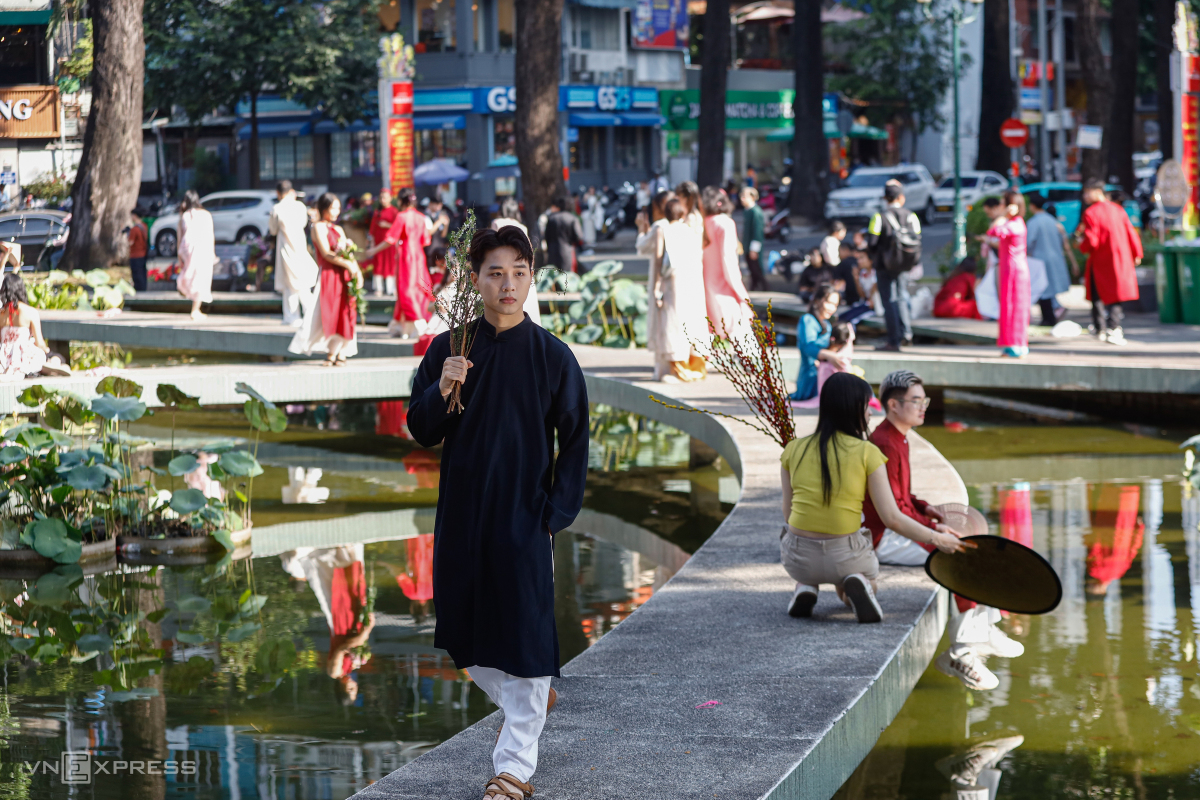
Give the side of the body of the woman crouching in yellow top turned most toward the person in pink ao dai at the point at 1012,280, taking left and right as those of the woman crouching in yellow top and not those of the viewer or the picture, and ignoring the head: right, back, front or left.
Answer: front

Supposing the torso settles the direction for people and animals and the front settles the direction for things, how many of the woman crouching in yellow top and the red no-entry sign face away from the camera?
1

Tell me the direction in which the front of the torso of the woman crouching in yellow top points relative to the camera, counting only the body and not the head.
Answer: away from the camera

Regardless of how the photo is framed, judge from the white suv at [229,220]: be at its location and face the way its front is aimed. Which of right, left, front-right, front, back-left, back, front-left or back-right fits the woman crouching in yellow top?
left

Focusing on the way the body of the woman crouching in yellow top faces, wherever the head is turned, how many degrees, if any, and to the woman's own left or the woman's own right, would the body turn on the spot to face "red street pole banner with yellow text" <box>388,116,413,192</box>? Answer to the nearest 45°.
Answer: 0° — they already face it

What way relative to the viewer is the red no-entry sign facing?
toward the camera

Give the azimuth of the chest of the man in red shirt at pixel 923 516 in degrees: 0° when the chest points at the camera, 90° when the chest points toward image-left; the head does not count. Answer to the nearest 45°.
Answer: approximately 270°

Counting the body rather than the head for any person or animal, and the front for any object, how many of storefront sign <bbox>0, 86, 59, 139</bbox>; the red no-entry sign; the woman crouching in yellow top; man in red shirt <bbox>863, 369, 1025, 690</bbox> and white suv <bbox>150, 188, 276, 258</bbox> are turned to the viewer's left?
1

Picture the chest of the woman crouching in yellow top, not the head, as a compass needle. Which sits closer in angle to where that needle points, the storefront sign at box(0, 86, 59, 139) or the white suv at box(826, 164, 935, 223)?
the white suv

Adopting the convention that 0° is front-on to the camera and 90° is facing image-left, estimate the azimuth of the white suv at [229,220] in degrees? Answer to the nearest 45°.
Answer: approximately 90°

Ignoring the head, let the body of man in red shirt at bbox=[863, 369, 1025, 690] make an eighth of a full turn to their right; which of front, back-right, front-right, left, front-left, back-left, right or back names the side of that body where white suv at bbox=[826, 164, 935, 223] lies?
back-left
